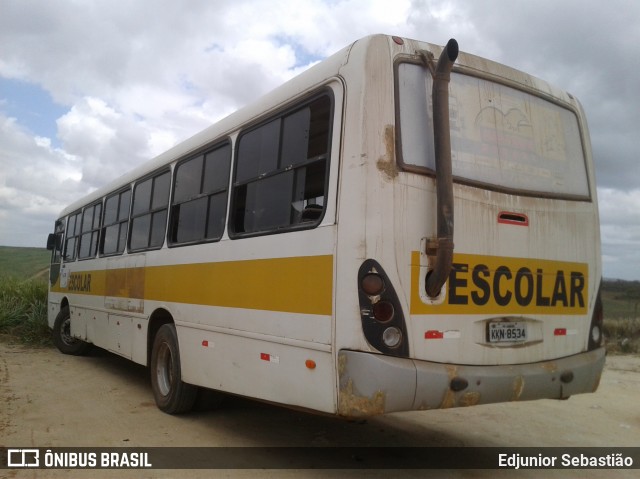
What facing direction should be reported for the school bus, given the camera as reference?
facing away from the viewer and to the left of the viewer
